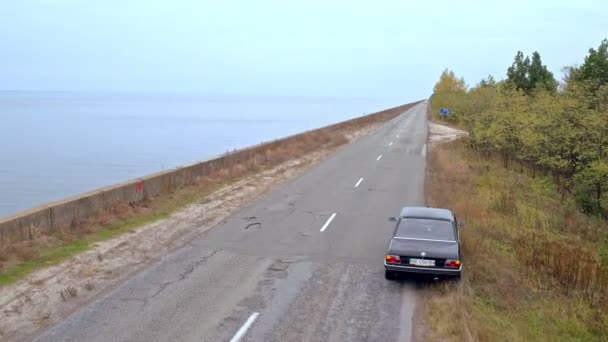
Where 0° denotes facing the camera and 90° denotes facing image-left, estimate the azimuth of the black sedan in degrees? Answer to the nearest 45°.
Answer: approximately 180°

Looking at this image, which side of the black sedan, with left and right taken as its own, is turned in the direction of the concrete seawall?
left

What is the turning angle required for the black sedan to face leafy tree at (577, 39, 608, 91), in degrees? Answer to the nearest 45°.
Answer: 0° — it already faces it
